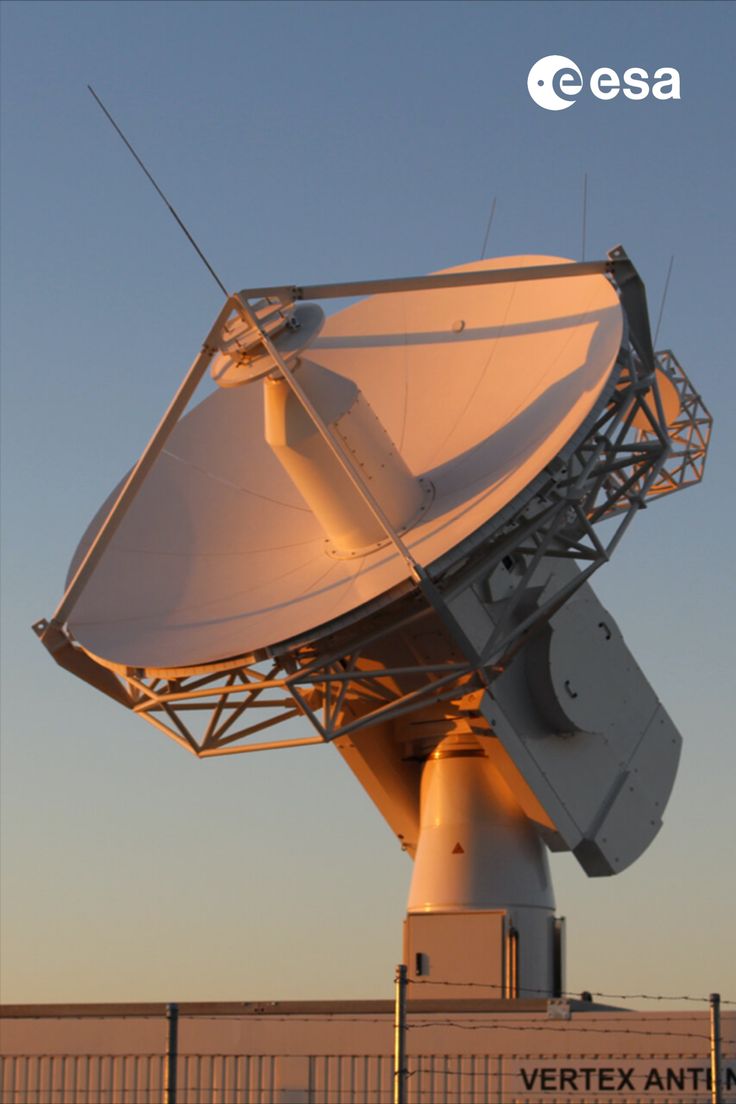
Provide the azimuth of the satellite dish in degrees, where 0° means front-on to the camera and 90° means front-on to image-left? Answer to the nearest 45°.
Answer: approximately 45°
